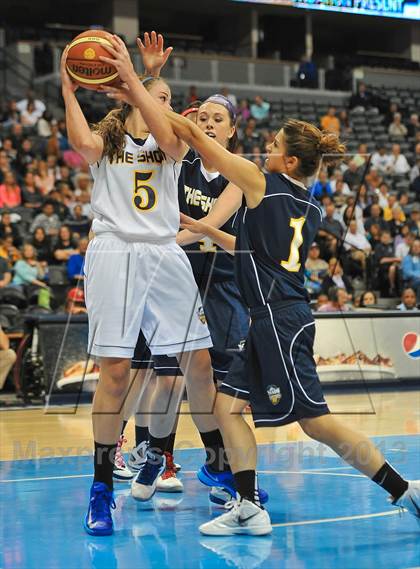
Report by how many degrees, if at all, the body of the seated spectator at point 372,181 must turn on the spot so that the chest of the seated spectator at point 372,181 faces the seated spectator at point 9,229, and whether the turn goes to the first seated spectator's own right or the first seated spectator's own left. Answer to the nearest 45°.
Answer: approximately 45° to the first seated spectator's own right

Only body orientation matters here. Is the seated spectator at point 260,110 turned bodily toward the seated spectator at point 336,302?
yes

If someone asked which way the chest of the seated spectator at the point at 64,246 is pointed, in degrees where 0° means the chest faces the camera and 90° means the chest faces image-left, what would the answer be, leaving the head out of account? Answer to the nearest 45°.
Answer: approximately 0°

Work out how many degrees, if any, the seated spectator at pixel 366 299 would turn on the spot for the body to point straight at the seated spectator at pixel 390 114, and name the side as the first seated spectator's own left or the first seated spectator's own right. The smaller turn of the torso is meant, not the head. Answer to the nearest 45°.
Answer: approximately 180°

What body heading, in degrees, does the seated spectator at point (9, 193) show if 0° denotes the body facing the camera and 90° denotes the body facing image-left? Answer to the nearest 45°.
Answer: approximately 0°

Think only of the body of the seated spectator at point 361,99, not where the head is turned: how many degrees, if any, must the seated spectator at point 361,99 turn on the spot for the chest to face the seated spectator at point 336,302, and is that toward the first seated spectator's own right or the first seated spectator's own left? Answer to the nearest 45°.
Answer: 0° — they already face them

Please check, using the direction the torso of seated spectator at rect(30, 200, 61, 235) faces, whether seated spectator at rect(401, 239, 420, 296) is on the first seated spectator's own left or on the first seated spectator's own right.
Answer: on the first seated spectator's own left
